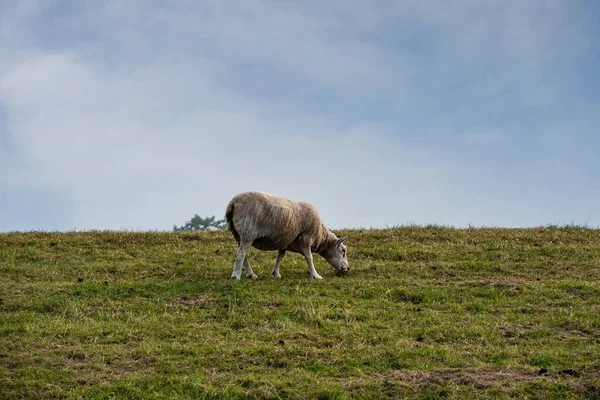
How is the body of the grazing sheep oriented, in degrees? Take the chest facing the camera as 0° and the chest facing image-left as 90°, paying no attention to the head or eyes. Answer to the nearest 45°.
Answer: approximately 270°
